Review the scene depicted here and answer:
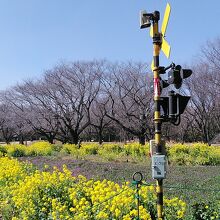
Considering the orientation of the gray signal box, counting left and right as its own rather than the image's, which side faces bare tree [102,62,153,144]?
back

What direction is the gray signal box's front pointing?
toward the camera

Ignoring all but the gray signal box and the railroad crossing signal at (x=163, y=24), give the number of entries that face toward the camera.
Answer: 1

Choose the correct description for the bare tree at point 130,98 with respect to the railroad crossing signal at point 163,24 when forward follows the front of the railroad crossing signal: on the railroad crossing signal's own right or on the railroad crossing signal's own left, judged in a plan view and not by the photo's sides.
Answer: on the railroad crossing signal's own left
